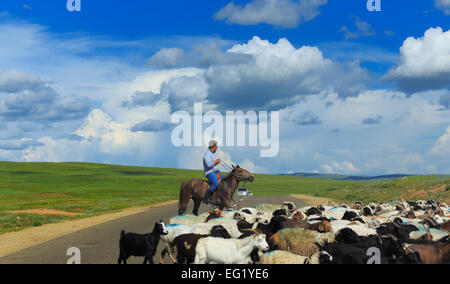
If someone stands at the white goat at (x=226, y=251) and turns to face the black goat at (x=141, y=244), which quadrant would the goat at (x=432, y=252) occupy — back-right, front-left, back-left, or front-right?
back-right

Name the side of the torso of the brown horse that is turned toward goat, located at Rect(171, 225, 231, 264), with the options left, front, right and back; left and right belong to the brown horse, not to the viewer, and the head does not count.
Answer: right

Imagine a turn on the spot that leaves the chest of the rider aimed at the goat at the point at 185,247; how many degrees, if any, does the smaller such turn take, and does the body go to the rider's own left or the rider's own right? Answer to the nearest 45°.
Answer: approximately 90° to the rider's own right

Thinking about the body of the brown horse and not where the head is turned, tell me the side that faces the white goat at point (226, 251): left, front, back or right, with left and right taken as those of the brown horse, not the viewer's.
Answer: right

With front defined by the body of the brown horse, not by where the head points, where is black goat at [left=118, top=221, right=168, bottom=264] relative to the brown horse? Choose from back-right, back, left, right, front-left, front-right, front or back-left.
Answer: right
